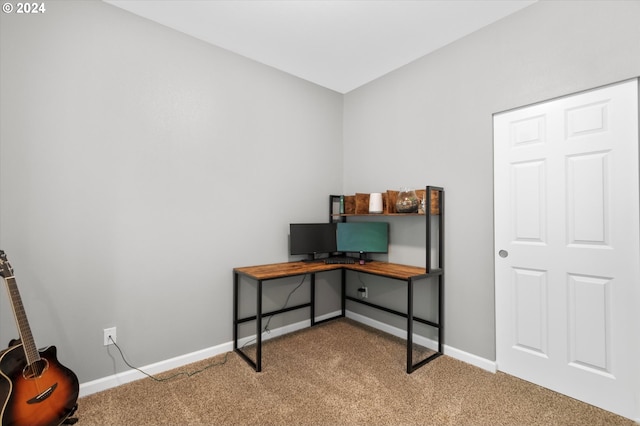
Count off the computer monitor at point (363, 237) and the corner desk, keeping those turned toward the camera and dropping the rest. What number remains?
2

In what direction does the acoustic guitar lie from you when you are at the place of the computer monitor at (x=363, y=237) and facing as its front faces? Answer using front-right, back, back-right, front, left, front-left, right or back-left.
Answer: front-right

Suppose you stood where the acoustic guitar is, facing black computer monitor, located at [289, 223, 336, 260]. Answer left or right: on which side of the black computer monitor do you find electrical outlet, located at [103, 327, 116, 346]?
left

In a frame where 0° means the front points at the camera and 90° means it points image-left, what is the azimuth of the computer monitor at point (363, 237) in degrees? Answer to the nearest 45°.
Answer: approximately 0°

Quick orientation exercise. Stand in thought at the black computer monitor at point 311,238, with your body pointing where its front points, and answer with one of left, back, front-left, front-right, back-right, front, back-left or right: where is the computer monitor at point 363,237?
left

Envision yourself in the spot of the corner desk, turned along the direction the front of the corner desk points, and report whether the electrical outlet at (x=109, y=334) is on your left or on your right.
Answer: on your right

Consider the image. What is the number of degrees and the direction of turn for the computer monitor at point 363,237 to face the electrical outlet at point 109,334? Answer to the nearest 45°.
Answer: approximately 45° to its right

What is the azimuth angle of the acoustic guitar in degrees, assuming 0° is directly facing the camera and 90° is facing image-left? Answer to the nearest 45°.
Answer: approximately 315°

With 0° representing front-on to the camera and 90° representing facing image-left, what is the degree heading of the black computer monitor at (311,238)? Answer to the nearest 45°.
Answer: approximately 0°

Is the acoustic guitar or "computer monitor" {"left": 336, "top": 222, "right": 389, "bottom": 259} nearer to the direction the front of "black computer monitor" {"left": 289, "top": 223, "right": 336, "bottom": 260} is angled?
the acoustic guitar
